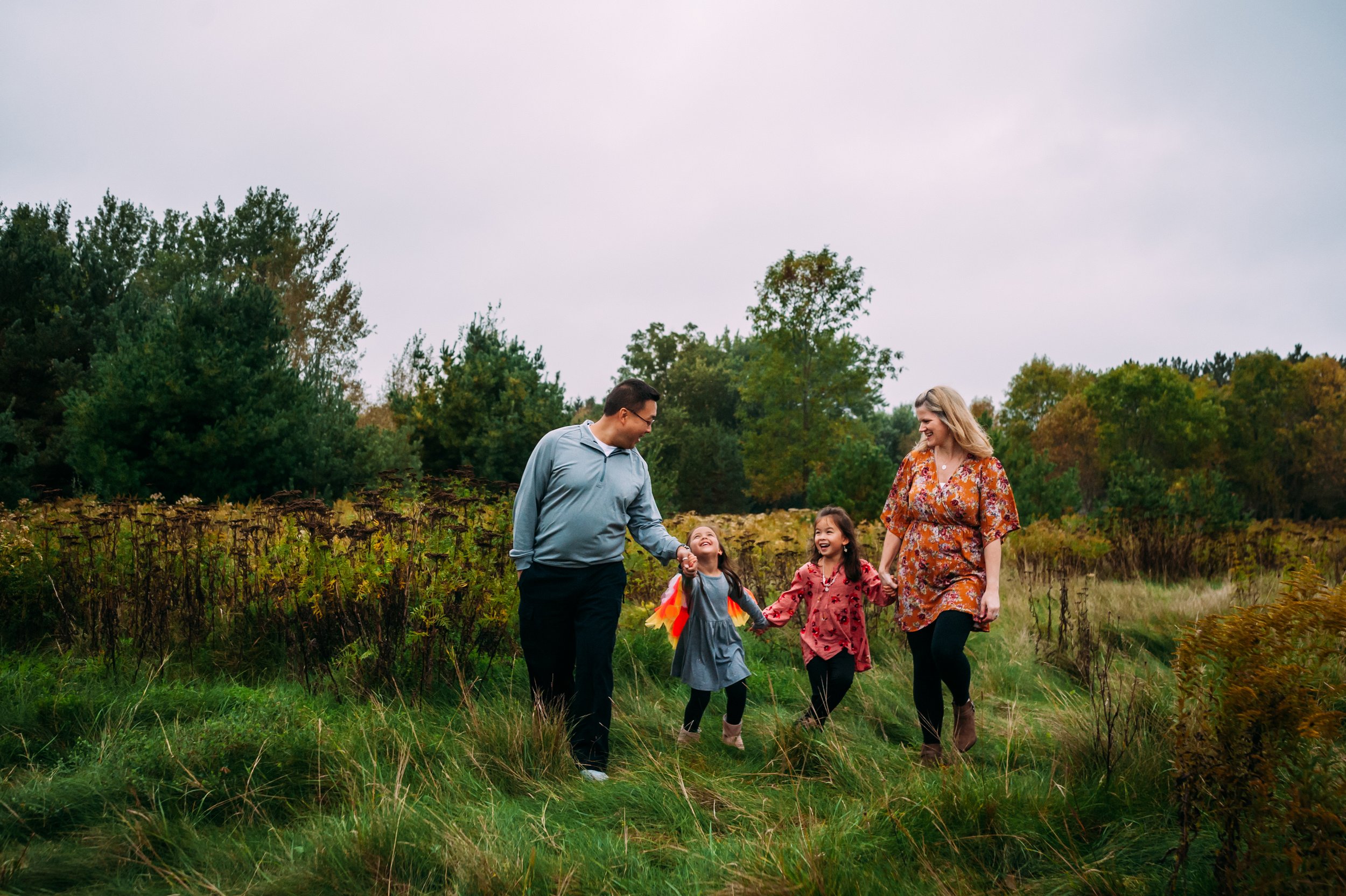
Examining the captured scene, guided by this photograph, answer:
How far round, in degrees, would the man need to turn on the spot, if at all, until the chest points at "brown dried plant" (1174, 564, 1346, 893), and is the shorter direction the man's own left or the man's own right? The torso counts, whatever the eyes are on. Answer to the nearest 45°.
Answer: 0° — they already face it

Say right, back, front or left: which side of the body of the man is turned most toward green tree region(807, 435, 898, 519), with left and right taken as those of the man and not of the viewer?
back

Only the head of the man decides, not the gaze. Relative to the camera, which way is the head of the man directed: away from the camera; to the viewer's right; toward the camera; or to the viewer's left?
to the viewer's right

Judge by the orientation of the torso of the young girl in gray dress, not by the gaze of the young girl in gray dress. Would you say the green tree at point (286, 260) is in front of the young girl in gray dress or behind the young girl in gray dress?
behind

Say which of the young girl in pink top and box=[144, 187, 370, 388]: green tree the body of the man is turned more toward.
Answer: the young girl in pink top

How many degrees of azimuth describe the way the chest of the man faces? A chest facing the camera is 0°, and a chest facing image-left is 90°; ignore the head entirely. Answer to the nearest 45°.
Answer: approximately 315°

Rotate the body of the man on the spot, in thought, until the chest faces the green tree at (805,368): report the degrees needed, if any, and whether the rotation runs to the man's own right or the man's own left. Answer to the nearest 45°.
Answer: approximately 135° to the man's own left
